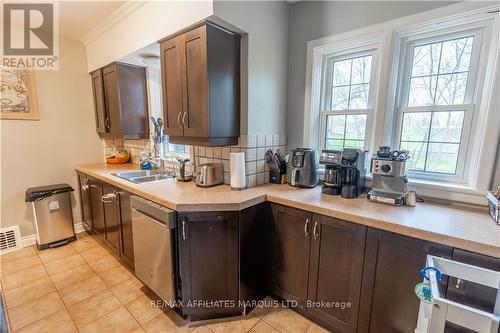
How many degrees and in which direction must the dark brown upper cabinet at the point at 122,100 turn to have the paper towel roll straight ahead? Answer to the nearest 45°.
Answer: approximately 90° to its left

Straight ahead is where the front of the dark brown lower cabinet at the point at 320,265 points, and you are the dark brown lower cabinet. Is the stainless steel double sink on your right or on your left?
on your right

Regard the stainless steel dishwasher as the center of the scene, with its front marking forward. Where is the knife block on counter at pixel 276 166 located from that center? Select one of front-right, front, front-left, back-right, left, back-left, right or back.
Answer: back-left

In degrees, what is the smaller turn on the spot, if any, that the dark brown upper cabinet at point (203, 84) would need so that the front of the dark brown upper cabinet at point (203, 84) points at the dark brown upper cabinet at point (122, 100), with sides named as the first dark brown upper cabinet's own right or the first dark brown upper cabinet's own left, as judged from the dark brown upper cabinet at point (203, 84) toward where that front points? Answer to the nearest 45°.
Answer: approximately 90° to the first dark brown upper cabinet's own right

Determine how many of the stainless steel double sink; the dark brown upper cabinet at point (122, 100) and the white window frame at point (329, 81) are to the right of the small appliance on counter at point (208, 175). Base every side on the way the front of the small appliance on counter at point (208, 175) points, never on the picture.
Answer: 2

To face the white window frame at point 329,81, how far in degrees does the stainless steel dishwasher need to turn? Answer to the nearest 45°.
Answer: approximately 135° to its left

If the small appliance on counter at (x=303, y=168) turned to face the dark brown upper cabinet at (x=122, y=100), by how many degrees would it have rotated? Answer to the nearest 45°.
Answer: approximately 45° to its right

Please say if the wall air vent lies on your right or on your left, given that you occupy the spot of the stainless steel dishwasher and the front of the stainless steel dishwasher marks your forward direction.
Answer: on your right

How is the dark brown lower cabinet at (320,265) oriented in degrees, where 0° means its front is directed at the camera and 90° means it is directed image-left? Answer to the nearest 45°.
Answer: approximately 45°
